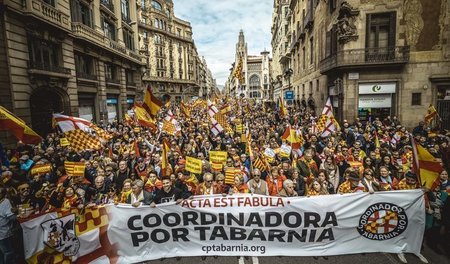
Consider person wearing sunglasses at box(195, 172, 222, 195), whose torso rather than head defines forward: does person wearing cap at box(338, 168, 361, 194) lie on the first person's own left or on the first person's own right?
on the first person's own left

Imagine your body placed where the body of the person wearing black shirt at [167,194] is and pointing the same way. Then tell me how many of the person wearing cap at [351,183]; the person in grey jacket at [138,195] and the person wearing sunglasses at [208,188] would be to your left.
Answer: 2

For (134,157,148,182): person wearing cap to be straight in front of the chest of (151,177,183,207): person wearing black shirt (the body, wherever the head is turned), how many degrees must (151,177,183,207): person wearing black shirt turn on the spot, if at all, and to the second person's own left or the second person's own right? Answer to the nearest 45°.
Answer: approximately 180°

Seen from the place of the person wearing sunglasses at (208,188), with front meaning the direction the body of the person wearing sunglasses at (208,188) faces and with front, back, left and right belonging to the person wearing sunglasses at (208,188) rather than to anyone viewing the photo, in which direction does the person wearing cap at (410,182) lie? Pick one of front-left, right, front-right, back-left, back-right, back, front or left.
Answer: left

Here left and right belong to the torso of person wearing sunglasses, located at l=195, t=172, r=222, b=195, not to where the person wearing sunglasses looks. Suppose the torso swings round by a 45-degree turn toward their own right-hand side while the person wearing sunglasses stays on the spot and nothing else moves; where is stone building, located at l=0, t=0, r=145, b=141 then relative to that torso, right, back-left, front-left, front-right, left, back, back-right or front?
right

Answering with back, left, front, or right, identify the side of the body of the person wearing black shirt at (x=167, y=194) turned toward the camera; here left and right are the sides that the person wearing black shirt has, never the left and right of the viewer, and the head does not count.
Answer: front

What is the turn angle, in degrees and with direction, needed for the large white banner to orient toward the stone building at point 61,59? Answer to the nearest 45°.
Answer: approximately 135° to its right

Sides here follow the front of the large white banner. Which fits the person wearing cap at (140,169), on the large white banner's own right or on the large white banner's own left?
on the large white banner's own right
